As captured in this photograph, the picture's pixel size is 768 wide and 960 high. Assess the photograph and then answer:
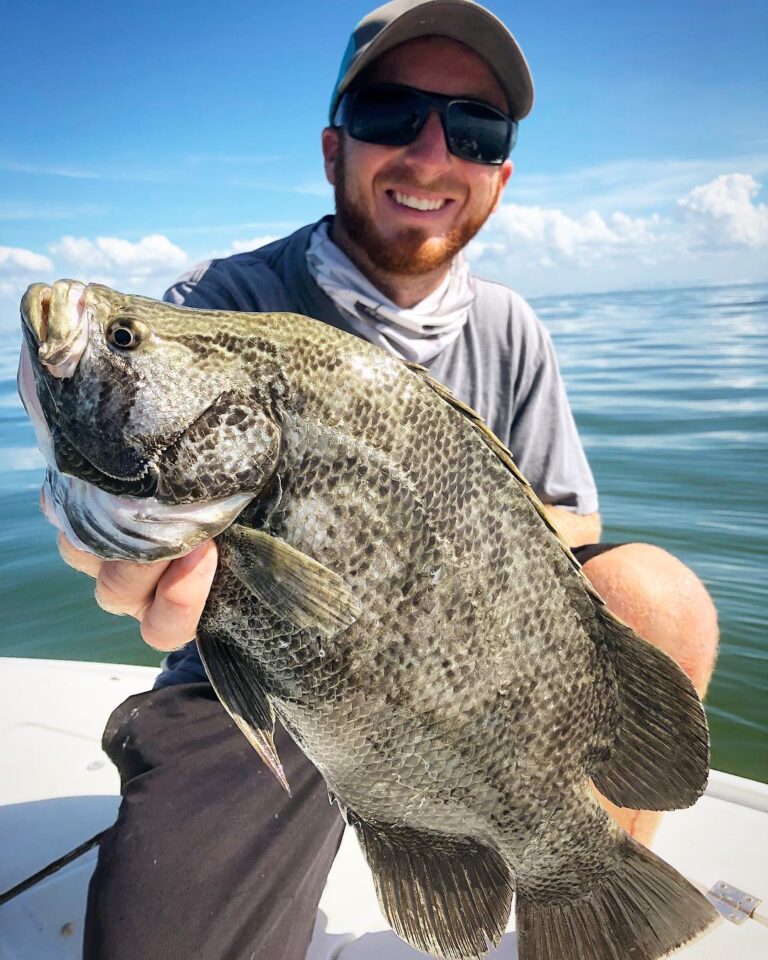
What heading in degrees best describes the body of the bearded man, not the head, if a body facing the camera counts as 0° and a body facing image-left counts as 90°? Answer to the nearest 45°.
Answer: approximately 0°
